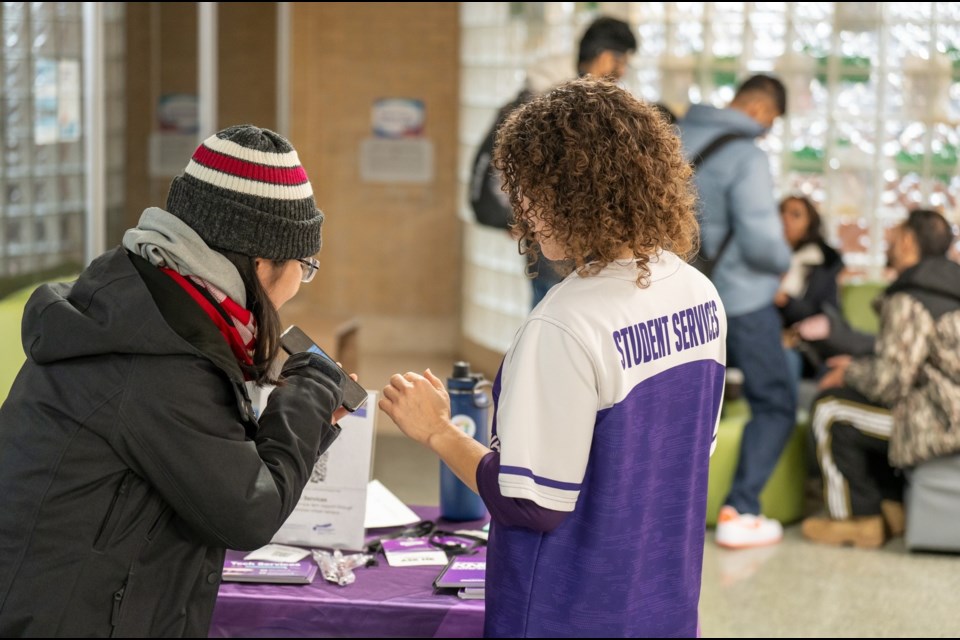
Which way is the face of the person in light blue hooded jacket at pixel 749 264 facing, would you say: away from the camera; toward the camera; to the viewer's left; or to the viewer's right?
to the viewer's right

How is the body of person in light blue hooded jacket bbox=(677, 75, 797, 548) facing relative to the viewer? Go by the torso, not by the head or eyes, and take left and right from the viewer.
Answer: facing to the right of the viewer

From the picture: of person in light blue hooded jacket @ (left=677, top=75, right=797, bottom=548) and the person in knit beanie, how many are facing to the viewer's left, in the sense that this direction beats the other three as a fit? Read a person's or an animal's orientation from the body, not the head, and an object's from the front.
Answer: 0

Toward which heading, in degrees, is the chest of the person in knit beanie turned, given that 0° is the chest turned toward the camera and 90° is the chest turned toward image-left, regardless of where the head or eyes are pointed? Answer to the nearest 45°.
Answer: approximately 270°

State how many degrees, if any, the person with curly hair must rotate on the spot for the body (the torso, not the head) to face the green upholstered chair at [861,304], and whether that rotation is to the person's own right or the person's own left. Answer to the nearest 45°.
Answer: approximately 45° to the person's own right

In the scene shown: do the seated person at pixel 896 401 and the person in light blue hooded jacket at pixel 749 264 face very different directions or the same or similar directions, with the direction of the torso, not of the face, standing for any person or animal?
very different directions

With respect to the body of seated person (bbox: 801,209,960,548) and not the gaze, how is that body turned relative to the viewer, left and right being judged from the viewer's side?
facing to the left of the viewer

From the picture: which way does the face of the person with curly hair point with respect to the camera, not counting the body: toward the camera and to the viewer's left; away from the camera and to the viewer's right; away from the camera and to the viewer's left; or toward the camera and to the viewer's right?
away from the camera and to the viewer's left

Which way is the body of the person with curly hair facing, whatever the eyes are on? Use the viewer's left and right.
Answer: facing away from the viewer and to the left of the viewer
